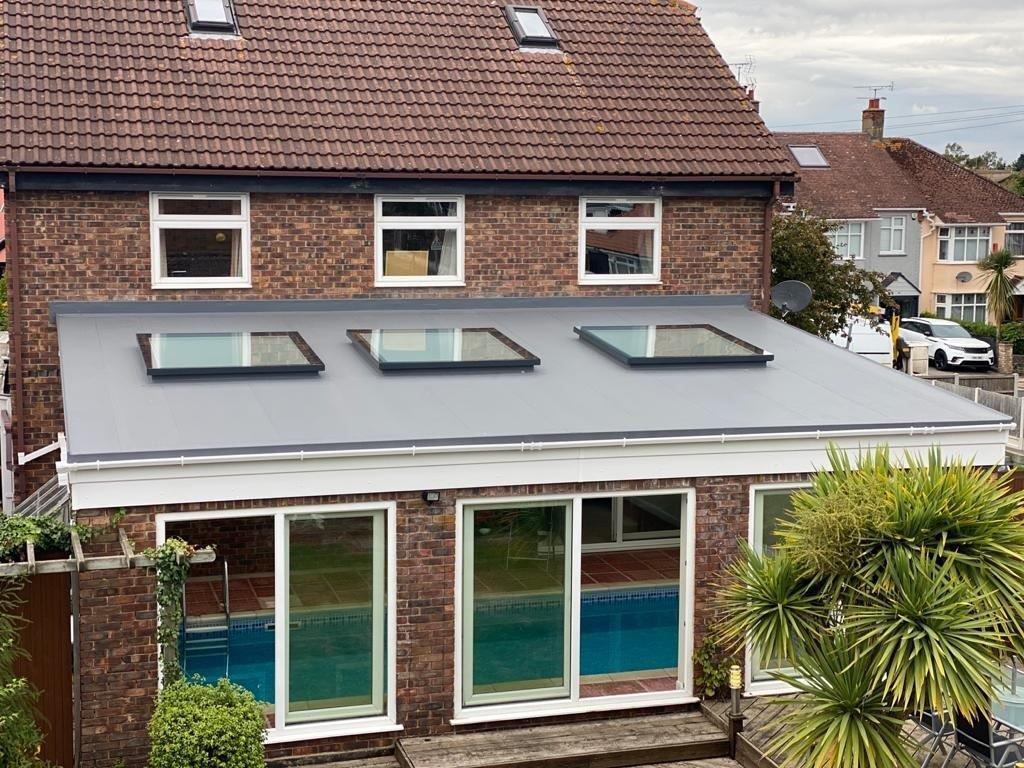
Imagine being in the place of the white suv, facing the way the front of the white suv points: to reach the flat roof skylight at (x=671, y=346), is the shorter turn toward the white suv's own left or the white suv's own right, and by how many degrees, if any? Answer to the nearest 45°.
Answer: approximately 45° to the white suv's own right

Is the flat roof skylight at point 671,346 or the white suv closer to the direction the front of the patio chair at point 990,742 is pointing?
the white suv

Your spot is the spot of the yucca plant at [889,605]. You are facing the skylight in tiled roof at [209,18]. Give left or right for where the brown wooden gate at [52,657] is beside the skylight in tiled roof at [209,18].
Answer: left

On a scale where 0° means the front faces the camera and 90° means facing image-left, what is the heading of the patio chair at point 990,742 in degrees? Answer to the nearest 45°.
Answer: approximately 225°

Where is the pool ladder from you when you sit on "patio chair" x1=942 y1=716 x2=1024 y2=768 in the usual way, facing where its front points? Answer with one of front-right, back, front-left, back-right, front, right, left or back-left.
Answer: back-left

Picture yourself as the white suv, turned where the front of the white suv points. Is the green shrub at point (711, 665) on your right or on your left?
on your right

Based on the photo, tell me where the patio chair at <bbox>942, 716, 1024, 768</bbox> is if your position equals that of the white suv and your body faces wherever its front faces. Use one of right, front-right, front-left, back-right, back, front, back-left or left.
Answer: front-right

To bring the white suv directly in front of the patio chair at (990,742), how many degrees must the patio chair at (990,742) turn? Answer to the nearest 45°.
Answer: approximately 45° to its left

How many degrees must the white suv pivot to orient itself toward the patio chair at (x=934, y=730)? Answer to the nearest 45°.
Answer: approximately 45° to its right

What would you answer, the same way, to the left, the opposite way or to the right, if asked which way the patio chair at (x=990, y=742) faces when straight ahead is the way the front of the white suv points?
to the left
